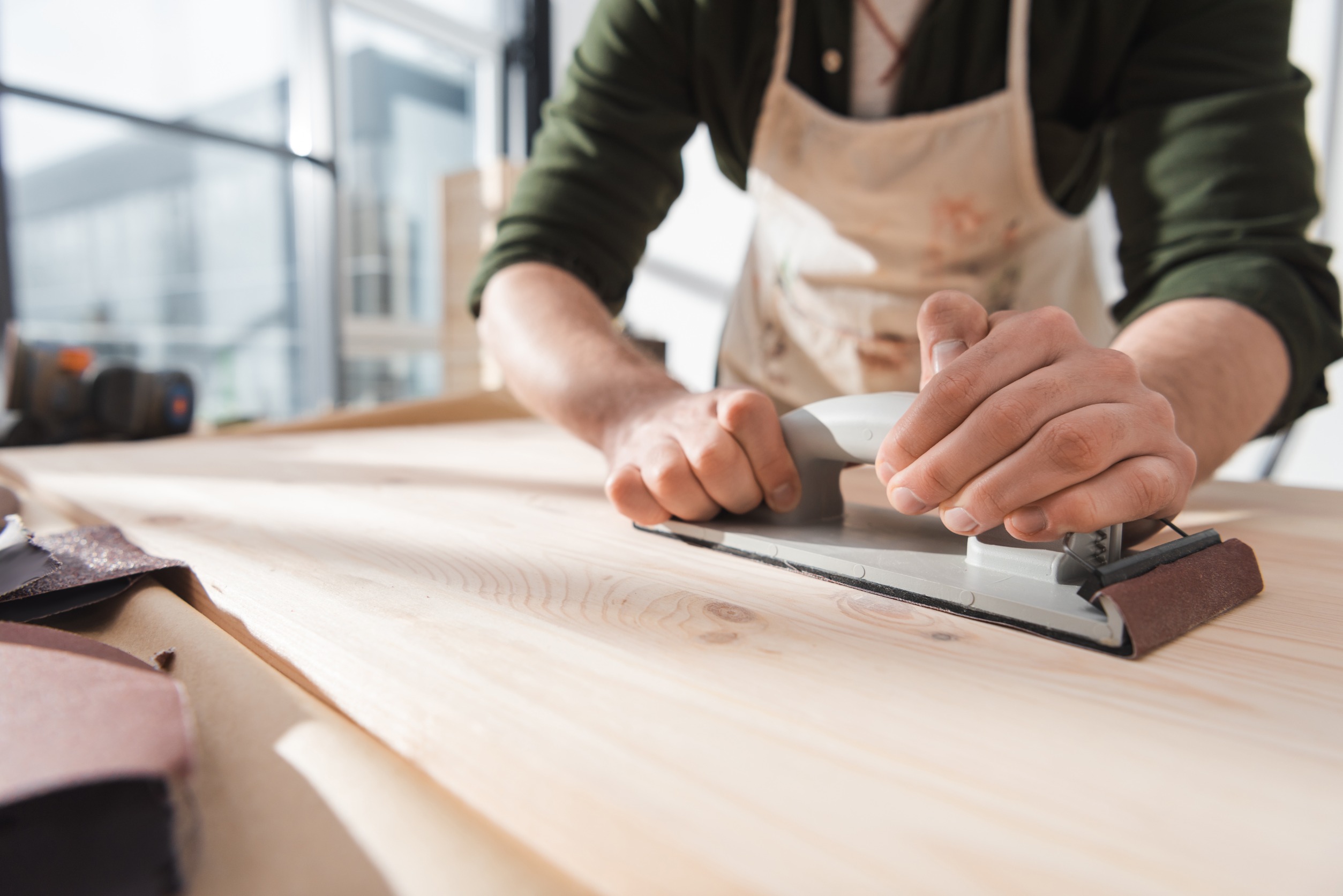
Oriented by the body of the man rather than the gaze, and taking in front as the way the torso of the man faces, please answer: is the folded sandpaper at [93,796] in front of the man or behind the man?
in front

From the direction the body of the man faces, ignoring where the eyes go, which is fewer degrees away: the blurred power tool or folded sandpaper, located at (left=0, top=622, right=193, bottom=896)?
the folded sandpaper

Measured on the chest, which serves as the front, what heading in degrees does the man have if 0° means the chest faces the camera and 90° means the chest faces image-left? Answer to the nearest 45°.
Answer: approximately 0°

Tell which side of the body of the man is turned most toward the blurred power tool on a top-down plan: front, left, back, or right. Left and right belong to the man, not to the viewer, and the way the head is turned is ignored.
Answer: right

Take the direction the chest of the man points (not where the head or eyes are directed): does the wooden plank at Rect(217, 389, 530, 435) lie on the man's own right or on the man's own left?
on the man's own right

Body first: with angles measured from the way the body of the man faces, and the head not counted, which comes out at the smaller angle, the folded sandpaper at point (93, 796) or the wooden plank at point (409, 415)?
the folded sandpaper
